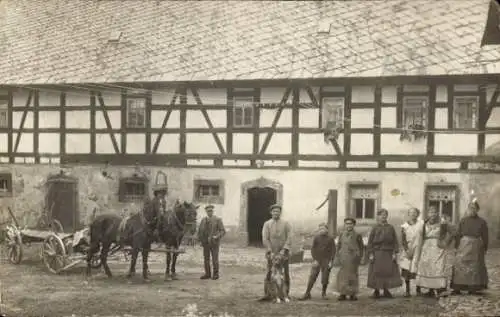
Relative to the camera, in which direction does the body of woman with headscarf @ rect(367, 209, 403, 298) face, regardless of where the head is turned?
toward the camera

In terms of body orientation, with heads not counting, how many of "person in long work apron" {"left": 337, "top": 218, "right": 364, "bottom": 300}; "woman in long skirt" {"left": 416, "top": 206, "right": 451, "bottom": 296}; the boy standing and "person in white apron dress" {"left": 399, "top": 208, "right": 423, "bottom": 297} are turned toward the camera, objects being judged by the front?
4

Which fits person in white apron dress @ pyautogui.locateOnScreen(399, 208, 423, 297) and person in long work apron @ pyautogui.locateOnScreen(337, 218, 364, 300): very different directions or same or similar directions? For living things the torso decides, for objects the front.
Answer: same or similar directions

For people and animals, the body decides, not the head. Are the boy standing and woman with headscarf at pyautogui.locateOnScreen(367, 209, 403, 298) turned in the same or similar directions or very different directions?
same or similar directions

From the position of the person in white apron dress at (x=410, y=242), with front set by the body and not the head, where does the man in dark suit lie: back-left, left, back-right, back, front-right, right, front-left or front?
right

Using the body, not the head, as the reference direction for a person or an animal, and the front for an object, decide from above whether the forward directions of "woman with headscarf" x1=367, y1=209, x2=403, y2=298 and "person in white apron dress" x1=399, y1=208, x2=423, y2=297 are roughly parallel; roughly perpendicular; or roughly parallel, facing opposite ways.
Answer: roughly parallel

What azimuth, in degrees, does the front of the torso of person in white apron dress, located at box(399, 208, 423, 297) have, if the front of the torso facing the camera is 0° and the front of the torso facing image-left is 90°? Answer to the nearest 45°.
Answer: approximately 0°

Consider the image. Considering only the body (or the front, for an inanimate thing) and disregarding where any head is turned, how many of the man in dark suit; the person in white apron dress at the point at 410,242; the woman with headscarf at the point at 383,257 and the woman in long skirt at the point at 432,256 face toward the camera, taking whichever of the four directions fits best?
4

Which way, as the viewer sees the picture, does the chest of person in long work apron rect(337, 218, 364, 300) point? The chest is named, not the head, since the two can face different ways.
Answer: toward the camera

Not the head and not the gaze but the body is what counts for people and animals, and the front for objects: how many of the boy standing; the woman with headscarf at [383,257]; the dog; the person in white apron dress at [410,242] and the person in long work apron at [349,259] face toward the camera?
5

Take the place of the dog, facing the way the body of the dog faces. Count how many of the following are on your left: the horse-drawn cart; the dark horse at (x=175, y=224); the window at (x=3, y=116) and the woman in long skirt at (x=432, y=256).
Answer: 1

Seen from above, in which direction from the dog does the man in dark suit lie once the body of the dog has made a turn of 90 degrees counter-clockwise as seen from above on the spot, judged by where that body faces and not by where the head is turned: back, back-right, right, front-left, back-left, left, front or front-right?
back-left
